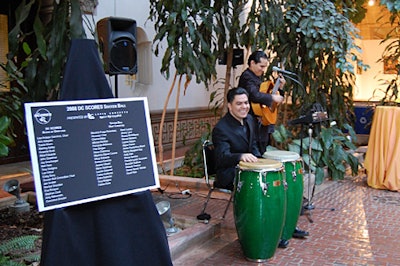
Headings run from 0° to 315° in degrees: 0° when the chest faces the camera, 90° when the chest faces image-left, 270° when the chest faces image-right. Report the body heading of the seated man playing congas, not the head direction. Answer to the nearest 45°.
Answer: approximately 315°

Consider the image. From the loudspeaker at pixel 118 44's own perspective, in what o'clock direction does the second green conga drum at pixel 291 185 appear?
The second green conga drum is roughly at 11 o'clock from the loudspeaker.

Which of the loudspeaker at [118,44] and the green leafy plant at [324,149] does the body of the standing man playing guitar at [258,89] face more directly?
the green leafy plant

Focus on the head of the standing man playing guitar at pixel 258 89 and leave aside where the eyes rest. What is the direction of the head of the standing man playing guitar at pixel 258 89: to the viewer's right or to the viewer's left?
to the viewer's right

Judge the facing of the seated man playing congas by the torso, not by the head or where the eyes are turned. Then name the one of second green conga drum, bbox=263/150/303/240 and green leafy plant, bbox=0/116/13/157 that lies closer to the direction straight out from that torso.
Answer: the second green conga drum
